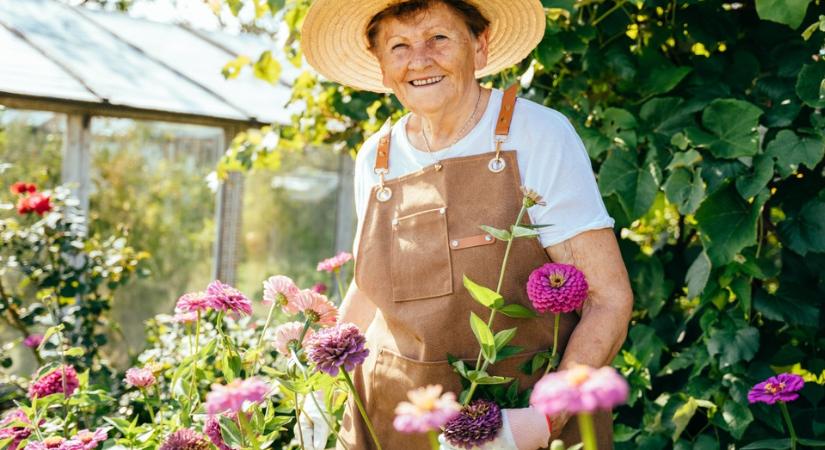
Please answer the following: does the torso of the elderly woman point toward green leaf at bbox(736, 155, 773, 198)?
no

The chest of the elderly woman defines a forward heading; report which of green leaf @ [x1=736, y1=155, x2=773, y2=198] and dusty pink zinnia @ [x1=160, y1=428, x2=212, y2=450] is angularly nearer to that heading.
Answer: the dusty pink zinnia

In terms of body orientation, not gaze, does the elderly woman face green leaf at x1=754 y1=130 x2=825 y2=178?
no

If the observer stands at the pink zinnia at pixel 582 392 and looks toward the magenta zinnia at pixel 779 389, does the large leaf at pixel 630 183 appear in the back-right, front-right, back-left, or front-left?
front-left

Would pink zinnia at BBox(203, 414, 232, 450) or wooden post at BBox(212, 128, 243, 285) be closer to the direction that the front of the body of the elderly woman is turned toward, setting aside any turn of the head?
the pink zinnia

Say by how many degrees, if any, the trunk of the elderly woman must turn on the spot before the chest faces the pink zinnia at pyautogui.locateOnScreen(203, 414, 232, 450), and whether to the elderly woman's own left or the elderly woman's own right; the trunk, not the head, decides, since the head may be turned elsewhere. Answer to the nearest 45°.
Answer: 0° — they already face it

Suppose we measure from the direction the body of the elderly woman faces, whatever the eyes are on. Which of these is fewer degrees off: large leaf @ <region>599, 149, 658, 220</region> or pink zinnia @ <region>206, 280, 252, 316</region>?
the pink zinnia

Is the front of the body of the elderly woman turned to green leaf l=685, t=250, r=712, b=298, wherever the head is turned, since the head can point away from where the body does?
no

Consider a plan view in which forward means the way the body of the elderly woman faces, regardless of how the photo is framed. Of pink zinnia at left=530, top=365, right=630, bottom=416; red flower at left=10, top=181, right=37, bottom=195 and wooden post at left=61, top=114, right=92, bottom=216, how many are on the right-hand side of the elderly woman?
2

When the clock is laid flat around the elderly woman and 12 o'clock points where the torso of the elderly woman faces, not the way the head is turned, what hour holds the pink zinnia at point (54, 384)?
The pink zinnia is roughly at 2 o'clock from the elderly woman.

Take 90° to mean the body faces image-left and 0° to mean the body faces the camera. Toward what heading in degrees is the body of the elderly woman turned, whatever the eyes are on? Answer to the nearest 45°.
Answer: approximately 45°

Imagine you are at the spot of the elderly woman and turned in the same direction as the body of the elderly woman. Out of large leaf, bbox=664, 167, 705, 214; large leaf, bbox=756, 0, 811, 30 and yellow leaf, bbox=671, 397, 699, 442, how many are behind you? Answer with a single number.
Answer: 3

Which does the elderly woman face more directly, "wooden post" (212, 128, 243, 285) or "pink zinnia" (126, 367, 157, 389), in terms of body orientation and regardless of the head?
the pink zinnia

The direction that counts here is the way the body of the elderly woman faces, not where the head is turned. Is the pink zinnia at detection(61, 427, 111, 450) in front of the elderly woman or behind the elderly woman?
in front
